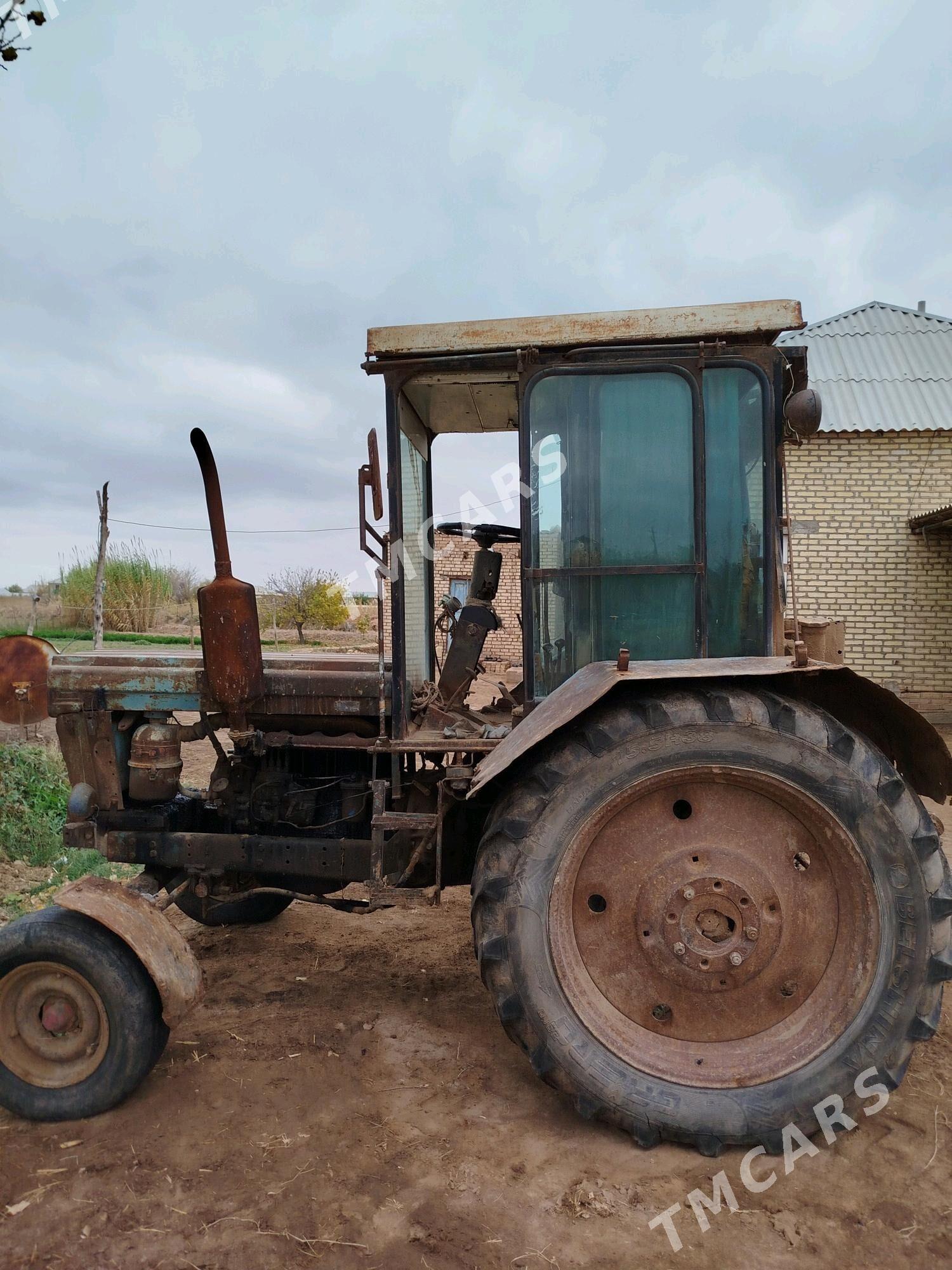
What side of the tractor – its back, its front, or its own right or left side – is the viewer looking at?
left

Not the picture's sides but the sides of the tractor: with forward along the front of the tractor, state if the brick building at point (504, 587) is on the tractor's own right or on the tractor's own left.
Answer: on the tractor's own right

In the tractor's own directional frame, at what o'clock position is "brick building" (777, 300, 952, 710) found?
The brick building is roughly at 4 o'clock from the tractor.
